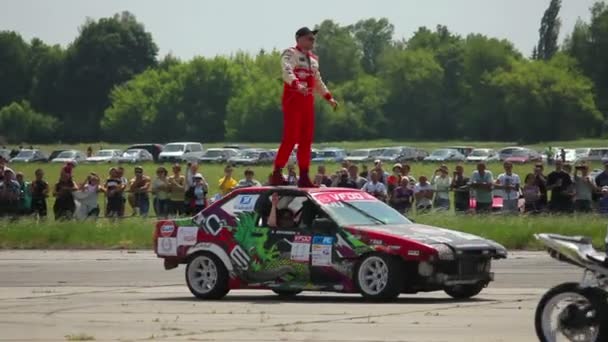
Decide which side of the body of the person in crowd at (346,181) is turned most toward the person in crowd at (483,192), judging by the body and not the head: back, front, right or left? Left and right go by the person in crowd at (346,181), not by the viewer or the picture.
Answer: left

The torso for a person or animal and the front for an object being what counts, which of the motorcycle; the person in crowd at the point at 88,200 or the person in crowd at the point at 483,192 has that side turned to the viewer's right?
the motorcycle

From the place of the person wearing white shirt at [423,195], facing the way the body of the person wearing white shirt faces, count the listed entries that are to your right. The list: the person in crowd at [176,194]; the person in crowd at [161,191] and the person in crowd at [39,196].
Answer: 3

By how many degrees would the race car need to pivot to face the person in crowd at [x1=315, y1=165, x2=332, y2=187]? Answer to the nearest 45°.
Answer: approximately 135° to its left

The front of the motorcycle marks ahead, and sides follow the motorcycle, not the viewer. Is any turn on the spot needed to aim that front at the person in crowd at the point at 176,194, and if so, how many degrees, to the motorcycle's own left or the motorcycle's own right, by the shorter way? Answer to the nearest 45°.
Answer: approximately 135° to the motorcycle's own left

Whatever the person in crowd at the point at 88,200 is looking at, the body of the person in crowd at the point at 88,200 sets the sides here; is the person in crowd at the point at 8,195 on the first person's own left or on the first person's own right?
on the first person's own right

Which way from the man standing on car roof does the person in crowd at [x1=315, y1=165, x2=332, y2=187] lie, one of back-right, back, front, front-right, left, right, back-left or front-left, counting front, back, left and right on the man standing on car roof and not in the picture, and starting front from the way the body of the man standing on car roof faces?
back-left

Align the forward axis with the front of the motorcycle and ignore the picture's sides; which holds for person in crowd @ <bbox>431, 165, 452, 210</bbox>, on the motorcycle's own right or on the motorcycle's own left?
on the motorcycle's own left

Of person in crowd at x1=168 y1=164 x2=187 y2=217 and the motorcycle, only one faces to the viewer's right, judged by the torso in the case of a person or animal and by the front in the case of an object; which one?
the motorcycle
